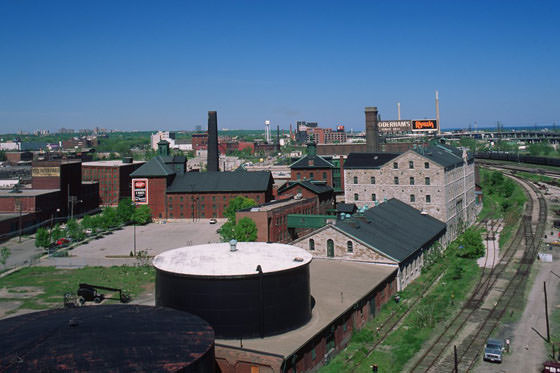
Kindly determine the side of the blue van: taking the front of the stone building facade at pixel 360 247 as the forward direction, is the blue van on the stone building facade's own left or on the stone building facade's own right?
on the stone building facade's own left

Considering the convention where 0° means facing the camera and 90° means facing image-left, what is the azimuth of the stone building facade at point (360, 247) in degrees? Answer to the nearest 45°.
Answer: approximately 45°

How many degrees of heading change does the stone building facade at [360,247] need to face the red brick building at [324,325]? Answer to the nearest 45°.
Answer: approximately 45° to its left
